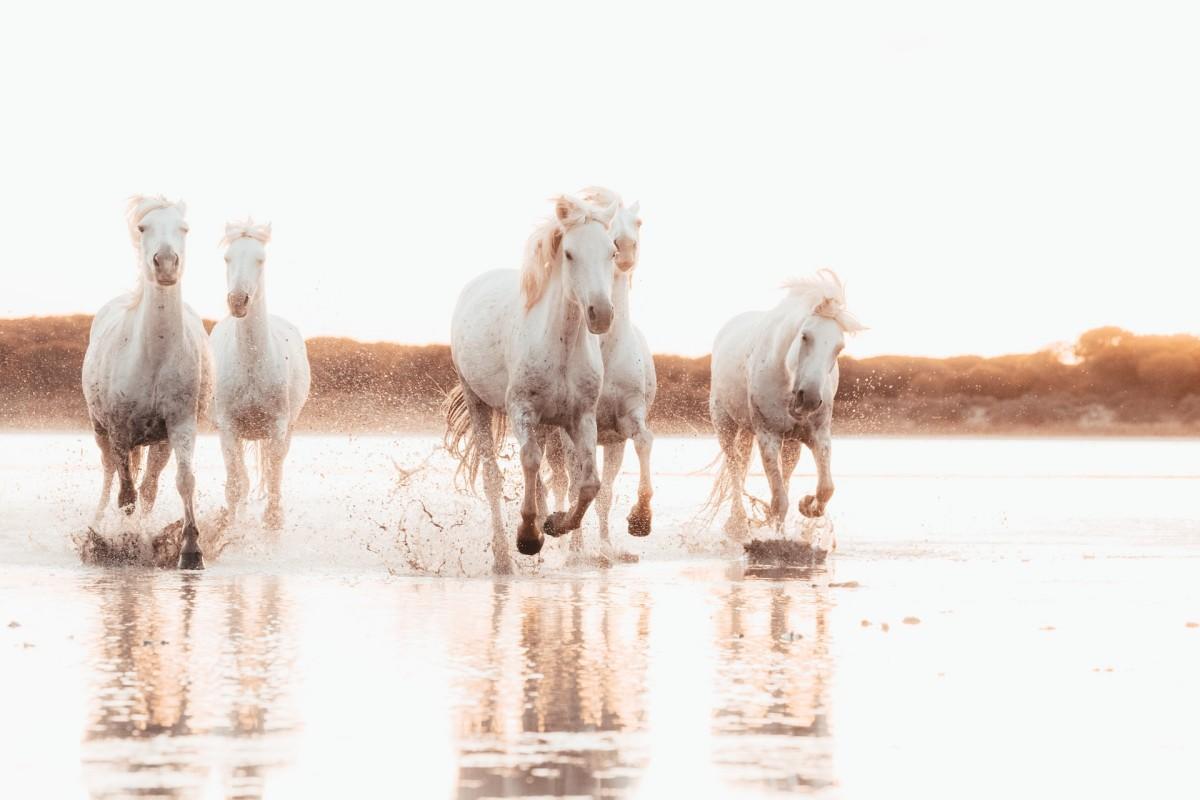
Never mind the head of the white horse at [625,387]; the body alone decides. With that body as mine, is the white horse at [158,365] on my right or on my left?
on my right

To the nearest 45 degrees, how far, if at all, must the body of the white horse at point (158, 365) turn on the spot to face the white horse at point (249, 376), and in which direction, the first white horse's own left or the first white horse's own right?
approximately 135° to the first white horse's own left

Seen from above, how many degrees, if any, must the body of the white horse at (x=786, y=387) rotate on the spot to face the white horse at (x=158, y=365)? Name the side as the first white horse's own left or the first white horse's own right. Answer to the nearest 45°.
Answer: approximately 135° to the first white horse's own right

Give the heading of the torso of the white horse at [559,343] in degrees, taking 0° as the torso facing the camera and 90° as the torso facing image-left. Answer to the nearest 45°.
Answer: approximately 315°

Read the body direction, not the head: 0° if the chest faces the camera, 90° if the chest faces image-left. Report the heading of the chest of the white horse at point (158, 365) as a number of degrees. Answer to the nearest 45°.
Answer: approximately 0°

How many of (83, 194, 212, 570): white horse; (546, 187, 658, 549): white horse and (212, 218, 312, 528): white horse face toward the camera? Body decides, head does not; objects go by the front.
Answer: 3

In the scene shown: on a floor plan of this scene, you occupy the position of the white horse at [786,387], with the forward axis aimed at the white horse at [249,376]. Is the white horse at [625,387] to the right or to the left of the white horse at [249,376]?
left

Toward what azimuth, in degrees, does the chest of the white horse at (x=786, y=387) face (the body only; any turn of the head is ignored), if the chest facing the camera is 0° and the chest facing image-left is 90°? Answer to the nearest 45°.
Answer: approximately 315°

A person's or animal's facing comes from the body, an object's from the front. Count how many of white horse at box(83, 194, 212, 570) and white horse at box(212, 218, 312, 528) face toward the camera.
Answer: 2

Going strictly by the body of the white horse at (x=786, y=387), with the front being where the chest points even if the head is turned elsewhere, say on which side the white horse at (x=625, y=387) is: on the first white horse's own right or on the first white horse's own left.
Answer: on the first white horse's own right

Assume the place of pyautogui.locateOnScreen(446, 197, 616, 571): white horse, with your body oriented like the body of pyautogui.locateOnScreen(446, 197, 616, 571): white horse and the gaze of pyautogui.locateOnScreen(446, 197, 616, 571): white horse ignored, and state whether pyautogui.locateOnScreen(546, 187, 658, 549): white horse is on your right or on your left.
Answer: on your left
